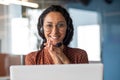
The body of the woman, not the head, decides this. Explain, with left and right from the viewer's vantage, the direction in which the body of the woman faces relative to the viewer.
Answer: facing the viewer
